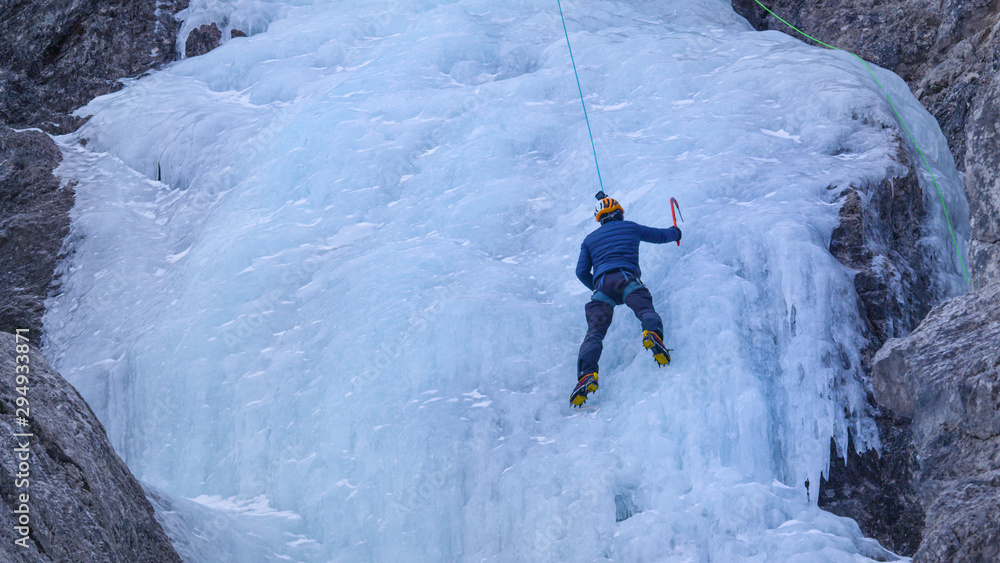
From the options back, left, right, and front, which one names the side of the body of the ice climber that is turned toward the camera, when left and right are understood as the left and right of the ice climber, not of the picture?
back
